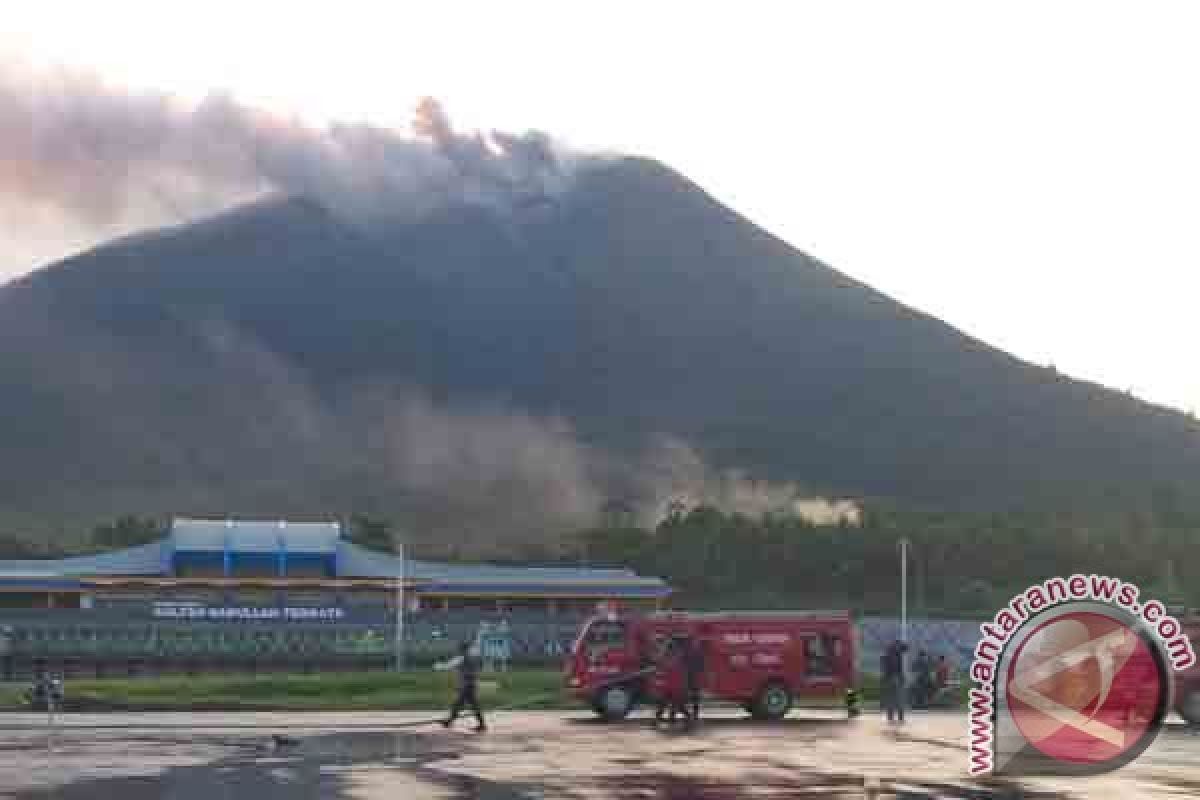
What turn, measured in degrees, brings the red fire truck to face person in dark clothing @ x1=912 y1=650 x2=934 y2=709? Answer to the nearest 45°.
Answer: approximately 135° to its right

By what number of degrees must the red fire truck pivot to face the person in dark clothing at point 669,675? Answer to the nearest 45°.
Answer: approximately 45° to its left

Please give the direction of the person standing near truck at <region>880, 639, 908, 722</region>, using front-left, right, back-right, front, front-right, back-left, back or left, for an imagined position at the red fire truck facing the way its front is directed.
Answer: back

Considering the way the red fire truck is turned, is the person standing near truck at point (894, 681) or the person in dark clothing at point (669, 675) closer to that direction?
the person in dark clothing

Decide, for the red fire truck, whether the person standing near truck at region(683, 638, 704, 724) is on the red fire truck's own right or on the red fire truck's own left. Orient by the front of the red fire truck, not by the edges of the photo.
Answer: on the red fire truck's own left

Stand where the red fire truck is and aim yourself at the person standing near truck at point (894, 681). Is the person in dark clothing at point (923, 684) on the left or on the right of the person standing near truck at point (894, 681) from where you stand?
left

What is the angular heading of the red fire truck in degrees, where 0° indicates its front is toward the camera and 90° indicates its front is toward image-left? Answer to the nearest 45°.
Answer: approximately 90°

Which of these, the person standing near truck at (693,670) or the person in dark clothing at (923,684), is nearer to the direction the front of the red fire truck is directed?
the person standing near truck
